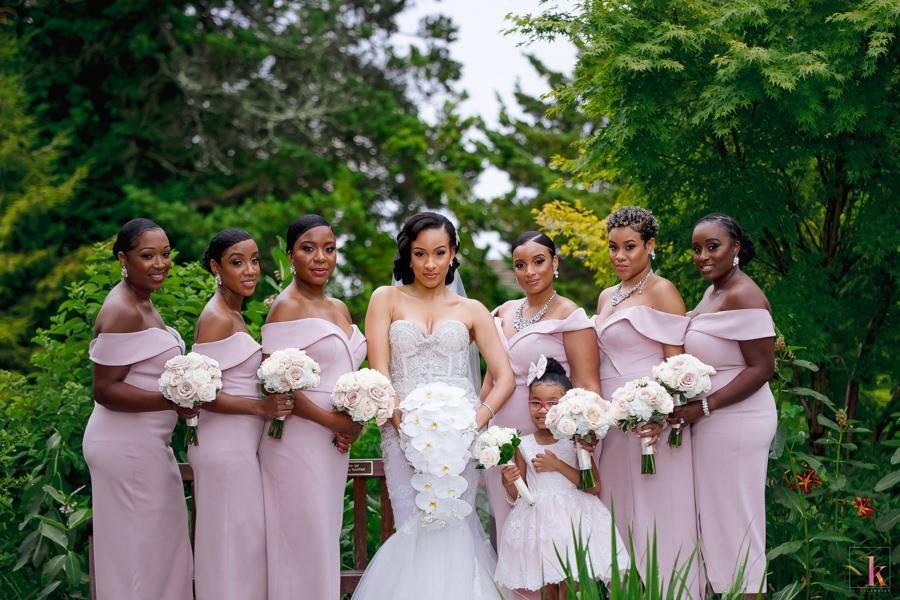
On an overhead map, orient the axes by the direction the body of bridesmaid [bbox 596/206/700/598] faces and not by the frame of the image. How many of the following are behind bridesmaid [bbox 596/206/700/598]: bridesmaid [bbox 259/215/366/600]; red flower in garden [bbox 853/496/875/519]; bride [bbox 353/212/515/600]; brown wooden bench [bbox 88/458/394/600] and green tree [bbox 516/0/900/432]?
2

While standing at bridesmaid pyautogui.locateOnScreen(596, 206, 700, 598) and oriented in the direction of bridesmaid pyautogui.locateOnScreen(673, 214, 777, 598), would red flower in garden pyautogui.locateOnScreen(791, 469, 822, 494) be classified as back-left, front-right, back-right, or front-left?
front-left

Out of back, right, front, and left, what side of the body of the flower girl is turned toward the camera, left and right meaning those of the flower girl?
front

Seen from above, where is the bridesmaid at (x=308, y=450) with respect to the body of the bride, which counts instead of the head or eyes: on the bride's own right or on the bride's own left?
on the bride's own right

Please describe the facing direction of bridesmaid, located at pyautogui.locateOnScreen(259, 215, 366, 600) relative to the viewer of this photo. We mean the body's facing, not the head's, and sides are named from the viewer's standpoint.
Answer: facing the viewer and to the right of the viewer

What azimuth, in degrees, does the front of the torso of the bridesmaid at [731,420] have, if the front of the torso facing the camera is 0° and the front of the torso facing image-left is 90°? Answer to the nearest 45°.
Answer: approximately 45°

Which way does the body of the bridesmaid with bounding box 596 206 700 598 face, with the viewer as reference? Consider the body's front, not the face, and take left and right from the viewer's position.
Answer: facing the viewer and to the left of the viewer

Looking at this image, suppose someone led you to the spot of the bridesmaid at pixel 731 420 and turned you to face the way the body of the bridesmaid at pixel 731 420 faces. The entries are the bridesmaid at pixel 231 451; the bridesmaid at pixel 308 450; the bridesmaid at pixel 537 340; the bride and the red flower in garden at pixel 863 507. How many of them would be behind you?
1

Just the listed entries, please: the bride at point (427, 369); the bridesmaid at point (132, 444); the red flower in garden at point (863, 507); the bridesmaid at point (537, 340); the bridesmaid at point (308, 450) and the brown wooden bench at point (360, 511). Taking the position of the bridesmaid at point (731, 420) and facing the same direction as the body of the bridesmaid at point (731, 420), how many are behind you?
1

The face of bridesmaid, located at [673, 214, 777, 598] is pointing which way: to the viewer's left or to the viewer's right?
to the viewer's left

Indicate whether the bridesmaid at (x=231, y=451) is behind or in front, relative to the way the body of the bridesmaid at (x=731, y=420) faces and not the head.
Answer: in front

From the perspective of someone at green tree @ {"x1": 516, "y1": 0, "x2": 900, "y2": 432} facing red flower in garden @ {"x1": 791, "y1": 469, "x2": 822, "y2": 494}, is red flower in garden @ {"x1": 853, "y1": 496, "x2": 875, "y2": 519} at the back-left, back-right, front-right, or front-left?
front-left

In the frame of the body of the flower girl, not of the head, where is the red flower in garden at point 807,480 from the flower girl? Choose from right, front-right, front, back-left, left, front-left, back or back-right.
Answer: back-left

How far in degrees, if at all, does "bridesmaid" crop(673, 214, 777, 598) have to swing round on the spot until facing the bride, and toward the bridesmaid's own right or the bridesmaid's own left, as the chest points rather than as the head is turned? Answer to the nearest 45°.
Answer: approximately 45° to the bridesmaid's own right

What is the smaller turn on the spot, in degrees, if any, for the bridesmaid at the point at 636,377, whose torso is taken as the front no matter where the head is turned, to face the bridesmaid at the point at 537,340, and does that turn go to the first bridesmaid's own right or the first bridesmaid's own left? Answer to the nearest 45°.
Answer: approximately 45° to the first bridesmaid's own right

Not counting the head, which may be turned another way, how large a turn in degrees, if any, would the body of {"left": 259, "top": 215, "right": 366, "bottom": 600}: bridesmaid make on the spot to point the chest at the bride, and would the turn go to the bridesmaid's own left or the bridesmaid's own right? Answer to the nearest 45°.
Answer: approximately 45° to the bridesmaid's own left

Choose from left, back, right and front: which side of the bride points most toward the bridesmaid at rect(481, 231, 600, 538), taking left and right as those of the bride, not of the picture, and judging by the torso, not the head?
left

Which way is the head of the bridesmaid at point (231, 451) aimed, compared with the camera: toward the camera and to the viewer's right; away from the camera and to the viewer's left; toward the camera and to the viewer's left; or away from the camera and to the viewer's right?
toward the camera and to the viewer's right

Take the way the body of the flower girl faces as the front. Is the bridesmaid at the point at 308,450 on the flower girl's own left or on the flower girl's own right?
on the flower girl's own right

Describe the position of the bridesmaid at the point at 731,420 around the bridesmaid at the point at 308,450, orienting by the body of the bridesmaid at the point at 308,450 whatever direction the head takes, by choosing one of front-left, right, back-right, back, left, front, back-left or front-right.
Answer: front-left
